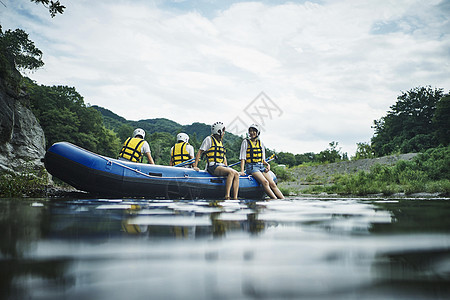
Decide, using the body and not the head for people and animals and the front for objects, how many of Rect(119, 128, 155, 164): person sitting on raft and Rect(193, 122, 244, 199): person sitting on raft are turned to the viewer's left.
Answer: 0

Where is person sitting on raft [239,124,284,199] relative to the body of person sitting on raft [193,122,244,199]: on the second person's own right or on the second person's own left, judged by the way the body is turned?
on the second person's own left

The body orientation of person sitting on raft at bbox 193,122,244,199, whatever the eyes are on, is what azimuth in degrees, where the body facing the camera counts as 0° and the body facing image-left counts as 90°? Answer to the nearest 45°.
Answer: approximately 315°

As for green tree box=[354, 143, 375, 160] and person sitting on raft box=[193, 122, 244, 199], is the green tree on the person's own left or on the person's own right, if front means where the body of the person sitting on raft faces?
on the person's own left

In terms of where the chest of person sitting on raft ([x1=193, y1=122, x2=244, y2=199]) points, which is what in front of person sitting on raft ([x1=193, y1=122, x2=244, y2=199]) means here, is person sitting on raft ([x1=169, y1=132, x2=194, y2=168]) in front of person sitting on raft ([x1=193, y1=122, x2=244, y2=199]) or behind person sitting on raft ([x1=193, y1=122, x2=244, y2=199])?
behind
